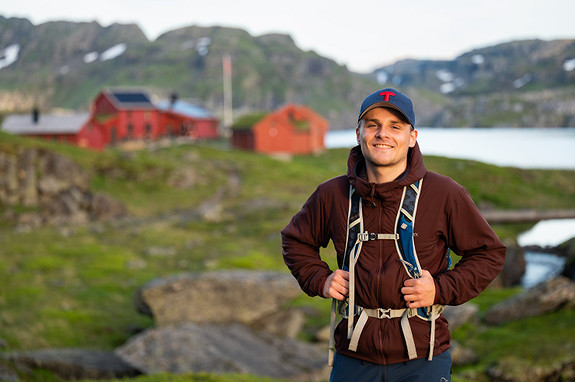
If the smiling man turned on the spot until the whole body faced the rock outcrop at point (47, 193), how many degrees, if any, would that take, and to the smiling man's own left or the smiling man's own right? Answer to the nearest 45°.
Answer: approximately 135° to the smiling man's own right

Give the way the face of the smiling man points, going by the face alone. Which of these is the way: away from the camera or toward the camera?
toward the camera

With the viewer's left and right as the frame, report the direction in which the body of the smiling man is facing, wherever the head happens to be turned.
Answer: facing the viewer

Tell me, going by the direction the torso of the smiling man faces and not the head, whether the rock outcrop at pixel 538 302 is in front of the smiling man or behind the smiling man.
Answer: behind

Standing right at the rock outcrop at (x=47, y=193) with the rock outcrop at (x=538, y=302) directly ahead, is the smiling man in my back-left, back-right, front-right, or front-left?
front-right
